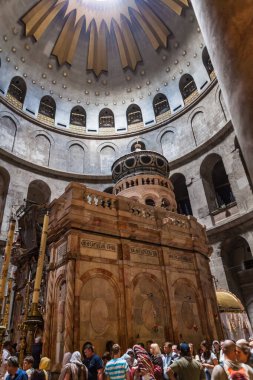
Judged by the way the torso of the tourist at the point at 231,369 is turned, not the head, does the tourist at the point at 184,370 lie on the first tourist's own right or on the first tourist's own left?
on the first tourist's own left

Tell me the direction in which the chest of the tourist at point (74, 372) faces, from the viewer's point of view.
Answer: away from the camera

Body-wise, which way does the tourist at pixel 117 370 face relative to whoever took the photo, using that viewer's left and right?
facing away from the viewer

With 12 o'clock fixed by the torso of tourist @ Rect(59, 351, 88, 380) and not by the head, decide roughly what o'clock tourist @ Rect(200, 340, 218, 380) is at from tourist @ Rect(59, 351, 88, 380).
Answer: tourist @ Rect(200, 340, 218, 380) is roughly at 2 o'clock from tourist @ Rect(59, 351, 88, 380).

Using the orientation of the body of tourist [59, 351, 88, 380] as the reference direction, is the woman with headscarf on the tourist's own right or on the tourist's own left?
on the tourist's own right

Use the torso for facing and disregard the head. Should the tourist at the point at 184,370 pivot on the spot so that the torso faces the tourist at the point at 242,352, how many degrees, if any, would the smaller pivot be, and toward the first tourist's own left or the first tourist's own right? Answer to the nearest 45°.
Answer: approximately 90° to the first tourist's own right

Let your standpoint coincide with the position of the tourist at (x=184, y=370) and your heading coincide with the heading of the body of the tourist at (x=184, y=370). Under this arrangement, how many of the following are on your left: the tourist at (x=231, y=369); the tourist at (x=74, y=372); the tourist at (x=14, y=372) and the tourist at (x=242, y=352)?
2

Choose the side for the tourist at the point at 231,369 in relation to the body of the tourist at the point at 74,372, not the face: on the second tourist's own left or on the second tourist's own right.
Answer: on the second tourist's own right

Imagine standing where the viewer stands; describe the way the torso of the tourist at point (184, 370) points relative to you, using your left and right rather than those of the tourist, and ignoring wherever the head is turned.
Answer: facing away from the viewer

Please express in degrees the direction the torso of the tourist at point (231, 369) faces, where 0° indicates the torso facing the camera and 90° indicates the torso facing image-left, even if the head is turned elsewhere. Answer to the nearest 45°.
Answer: approximately 180°
